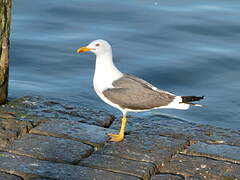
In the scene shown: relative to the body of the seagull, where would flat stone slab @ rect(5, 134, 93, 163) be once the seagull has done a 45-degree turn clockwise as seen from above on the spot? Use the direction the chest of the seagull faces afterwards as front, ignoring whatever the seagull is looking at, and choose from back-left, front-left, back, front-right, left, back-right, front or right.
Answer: left

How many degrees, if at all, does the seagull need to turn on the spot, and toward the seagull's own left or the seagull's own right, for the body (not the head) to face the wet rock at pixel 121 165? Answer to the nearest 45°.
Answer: approximately 90° to the seagull's own left

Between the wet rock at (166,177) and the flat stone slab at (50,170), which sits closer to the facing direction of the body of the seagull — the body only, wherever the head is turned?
the flat stone slab

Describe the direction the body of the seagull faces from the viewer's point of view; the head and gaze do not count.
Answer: to the viewer's left

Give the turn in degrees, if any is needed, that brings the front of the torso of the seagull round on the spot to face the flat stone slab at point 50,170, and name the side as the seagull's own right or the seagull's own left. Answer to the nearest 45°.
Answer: approximately 45° to the seagull's own left

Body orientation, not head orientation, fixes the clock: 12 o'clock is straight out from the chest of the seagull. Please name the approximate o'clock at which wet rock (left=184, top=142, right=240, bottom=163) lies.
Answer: The wet rock is roughly at 7 o'clock from the seagull.
